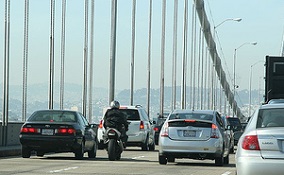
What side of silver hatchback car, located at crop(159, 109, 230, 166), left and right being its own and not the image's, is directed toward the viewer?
back

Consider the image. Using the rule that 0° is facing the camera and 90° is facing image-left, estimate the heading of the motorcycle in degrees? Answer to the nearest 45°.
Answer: approximately 180°

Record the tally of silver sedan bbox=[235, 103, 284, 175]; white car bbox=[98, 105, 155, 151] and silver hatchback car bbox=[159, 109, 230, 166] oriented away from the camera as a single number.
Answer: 3

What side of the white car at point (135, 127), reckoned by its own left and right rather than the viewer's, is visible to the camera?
back

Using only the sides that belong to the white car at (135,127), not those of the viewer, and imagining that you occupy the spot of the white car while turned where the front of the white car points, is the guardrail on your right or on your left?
on your left

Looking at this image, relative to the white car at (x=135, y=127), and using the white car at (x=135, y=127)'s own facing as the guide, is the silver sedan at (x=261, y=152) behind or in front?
behind

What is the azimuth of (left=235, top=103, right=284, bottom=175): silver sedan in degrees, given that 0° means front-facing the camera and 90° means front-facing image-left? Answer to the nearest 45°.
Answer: approximately 180°
